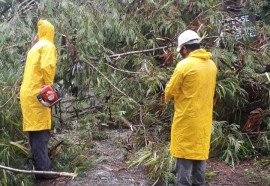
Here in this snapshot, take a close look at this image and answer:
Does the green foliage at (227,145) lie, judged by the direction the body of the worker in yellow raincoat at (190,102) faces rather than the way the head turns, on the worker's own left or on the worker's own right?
on the worker's own right

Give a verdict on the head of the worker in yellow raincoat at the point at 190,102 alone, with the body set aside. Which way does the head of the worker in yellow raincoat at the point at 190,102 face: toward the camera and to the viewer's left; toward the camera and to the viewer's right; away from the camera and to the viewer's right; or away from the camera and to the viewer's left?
away from the camera and to the viewer's left

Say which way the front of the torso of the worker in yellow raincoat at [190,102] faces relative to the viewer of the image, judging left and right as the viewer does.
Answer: facing away from the viewer and to the left of the viewer

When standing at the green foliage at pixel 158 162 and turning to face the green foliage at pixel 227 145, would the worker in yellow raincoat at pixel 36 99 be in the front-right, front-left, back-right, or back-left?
back-left

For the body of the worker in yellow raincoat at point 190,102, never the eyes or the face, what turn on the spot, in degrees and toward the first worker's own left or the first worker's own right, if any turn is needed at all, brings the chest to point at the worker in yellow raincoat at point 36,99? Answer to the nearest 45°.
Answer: approximately 45° to the first worker's own left
